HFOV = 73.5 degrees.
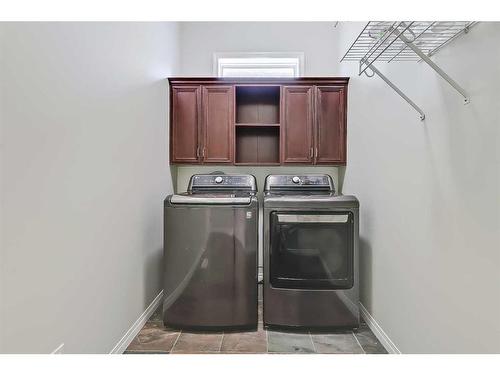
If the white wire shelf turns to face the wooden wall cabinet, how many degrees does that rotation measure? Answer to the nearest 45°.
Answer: approximately 45° to its right

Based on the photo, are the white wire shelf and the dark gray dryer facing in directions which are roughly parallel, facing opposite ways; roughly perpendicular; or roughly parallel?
roughly perpendicular

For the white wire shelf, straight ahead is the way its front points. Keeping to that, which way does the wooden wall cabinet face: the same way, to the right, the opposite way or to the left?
to the left

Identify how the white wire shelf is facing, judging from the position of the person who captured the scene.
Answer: facing to the left of the viewer

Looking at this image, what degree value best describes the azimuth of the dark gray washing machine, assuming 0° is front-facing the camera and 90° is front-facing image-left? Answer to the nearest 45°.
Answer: approximately 0°

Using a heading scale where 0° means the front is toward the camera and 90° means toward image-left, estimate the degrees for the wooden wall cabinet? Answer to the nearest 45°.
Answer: approximately 0°

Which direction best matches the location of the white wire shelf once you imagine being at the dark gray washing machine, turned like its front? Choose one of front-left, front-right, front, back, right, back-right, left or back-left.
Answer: front-left
